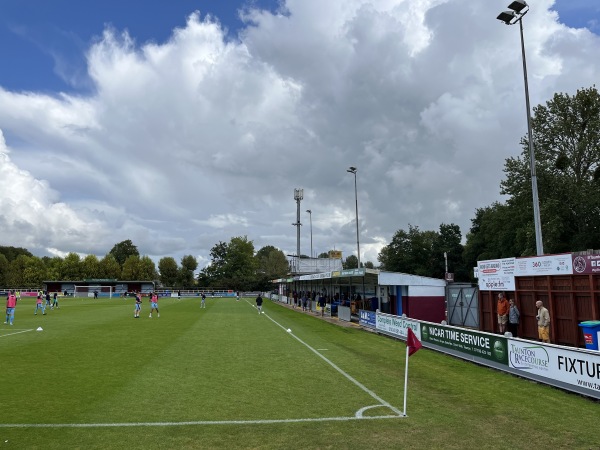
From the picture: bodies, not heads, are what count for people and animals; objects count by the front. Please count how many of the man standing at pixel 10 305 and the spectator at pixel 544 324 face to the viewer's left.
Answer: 1

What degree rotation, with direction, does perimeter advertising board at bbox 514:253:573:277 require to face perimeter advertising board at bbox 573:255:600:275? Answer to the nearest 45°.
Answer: approximately 90° to its left

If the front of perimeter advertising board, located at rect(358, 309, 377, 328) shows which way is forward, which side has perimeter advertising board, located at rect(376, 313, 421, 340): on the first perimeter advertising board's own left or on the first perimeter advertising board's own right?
on the first perimeter advertising board's own left

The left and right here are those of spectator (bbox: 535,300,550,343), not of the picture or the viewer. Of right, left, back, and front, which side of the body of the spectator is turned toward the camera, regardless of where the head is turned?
left

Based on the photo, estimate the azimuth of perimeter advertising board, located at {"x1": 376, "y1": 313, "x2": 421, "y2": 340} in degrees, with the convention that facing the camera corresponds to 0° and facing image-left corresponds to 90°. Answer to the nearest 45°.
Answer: approximately 45°

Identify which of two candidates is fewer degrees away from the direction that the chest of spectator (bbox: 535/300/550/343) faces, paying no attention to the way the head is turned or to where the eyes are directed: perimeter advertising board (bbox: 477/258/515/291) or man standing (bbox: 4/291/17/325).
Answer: the man standing

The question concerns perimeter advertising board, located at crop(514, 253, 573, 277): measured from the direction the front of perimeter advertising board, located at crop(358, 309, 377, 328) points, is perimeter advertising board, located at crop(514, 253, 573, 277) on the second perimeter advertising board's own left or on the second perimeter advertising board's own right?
on the second perimeter advertising board's own left

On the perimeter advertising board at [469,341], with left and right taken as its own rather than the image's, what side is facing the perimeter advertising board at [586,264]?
back
